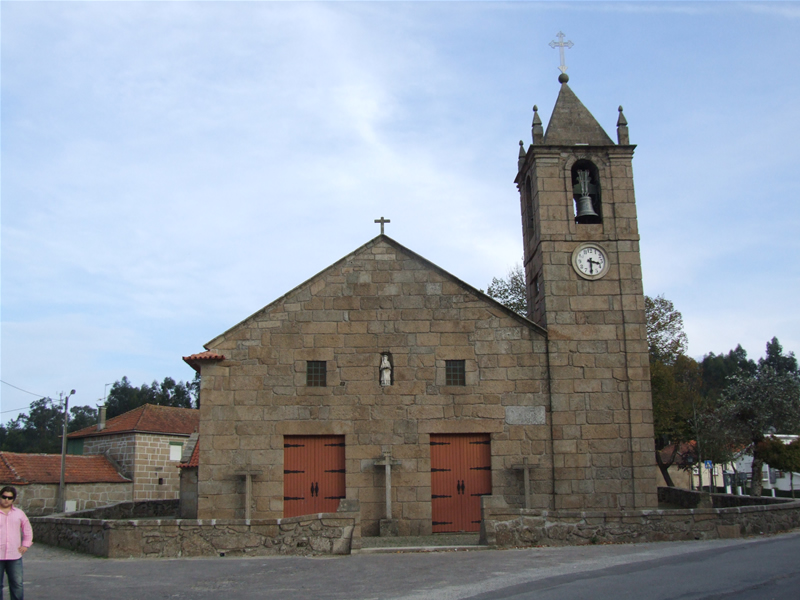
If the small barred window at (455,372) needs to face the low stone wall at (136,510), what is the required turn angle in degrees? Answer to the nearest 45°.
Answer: approximately 135° to its right

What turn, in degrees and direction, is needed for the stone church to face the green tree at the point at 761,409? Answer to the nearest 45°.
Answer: approximately 135° to its left

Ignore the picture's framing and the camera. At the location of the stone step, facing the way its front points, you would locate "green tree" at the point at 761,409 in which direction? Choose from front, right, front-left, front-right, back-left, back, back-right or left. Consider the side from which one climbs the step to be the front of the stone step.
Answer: back-left

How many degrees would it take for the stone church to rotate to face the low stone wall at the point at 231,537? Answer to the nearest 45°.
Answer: approximately 45° to its right

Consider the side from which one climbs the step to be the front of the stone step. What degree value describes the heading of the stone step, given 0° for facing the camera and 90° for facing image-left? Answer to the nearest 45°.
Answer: approximately 0°

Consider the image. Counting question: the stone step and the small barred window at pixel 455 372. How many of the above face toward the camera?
2

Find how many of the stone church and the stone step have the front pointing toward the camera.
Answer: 2

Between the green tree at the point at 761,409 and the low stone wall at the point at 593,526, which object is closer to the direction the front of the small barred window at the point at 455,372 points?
the low stone wall

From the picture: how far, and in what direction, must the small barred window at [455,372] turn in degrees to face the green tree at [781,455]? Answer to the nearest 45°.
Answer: approximately 135° to its left
